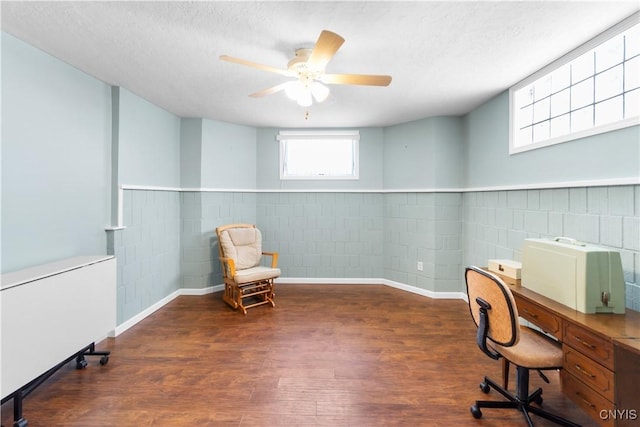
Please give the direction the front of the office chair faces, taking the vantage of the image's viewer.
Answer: facing away from the viewer and to the right of the viewer

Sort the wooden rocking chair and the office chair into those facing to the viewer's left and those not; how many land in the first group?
0

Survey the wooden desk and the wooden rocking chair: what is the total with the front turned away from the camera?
0

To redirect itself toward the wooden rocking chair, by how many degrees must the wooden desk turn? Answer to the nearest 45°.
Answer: approximately 45° to its right

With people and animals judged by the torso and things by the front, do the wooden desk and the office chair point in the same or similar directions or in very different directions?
very different directions

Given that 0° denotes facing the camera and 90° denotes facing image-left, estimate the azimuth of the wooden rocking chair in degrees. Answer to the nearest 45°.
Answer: approximately 315°

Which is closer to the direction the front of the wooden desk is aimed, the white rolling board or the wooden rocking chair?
the white rolling board

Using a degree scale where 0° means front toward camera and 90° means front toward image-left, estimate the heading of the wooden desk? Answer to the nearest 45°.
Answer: approximately 45°

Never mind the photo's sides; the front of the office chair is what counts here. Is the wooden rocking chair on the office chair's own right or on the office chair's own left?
on the office chair's own left
